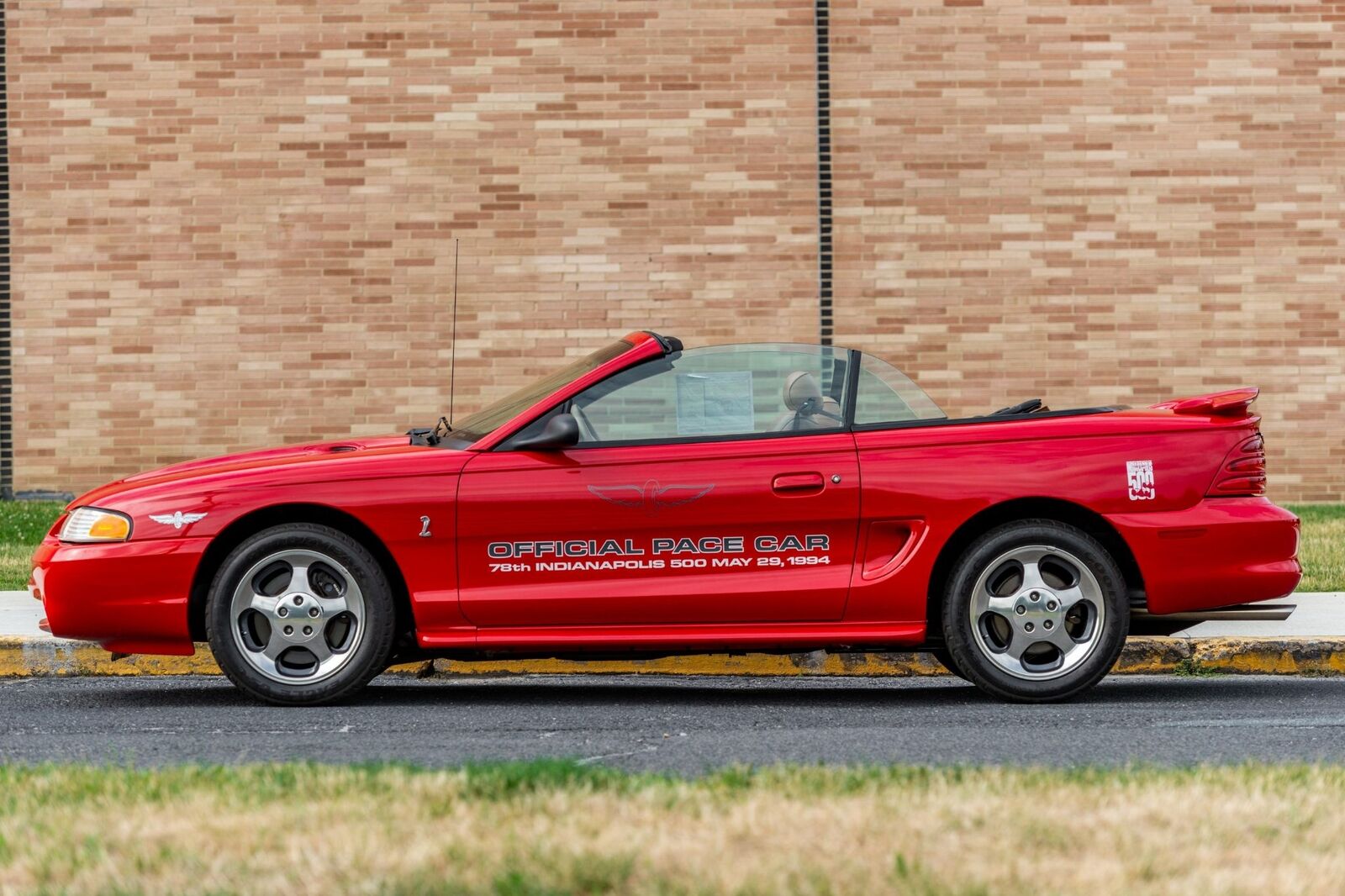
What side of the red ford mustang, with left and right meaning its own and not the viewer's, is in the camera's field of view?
left
